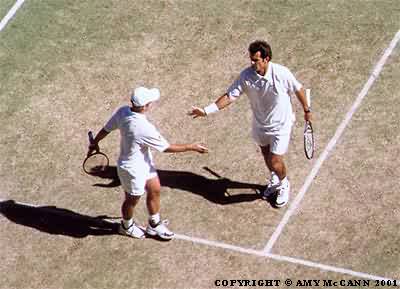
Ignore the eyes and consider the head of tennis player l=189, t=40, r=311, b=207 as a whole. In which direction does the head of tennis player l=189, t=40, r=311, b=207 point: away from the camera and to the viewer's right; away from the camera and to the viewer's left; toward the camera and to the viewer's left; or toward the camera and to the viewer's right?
toward the camera and to the viewer's left

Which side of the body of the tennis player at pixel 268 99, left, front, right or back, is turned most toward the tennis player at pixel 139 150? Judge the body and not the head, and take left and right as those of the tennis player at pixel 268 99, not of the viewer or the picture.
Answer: front

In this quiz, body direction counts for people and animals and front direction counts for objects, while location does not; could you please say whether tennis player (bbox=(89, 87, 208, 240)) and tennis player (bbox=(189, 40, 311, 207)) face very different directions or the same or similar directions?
very different directions

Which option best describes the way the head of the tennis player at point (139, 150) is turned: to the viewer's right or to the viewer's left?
to the viewer's right

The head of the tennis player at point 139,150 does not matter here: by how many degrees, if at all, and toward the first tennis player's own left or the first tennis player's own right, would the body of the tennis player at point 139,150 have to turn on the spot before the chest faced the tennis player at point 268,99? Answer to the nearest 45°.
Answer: approximately 45° to the first tennis player's own right

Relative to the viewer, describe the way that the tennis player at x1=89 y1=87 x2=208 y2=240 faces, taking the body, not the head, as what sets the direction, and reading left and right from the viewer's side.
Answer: facing away from the viewer and to the right of the viewer

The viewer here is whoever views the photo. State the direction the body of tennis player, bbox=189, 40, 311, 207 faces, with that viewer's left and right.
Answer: facing the viewer and to the left of the viewer
